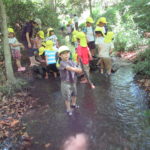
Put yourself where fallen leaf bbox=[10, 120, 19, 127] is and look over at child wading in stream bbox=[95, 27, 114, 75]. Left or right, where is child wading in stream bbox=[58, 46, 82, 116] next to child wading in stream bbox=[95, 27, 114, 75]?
right

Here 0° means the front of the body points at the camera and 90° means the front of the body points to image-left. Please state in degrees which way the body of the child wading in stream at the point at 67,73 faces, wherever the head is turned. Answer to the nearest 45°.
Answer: approximately 315°

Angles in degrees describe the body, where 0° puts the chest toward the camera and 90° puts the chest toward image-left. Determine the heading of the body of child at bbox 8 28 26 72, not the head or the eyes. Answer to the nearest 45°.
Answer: approximately 315°
